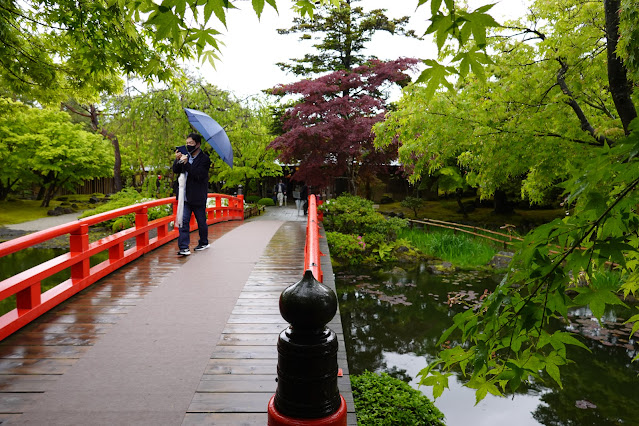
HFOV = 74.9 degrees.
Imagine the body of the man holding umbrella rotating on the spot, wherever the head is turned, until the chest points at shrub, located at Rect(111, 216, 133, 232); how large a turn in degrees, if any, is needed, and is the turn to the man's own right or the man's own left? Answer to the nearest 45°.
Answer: approximately 135° to the man's own right

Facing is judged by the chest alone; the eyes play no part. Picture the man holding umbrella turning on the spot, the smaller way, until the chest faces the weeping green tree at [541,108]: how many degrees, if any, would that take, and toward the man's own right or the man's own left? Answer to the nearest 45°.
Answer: approximately 135° to the man's own left

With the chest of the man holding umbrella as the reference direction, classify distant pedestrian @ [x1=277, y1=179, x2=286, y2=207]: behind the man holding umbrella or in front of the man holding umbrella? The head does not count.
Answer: behind

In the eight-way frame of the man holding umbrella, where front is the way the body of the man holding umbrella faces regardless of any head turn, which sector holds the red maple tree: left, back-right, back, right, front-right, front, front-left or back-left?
back

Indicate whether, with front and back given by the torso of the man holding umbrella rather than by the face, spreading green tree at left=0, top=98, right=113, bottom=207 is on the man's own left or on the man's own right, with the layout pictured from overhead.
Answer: on the man's own right

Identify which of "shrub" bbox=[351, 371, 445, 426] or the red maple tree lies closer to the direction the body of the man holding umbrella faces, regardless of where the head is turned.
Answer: the shrub

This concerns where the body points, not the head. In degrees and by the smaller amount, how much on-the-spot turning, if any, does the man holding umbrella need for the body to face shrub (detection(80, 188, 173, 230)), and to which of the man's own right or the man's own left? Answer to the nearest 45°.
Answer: approximately 135° to the man's own right

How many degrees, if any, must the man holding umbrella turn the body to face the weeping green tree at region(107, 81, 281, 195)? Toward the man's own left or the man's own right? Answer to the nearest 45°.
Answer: approximately 135° to the man's own right

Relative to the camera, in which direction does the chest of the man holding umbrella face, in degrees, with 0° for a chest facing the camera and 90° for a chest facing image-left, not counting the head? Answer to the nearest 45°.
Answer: approximately 45°
